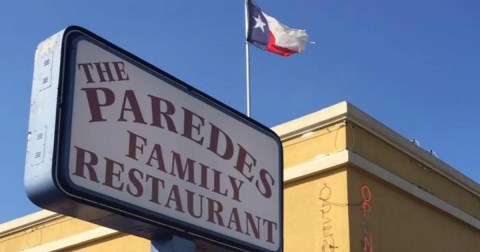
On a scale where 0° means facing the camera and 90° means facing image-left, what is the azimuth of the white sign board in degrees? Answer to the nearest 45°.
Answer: approximately 315°

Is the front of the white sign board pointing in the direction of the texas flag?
no
